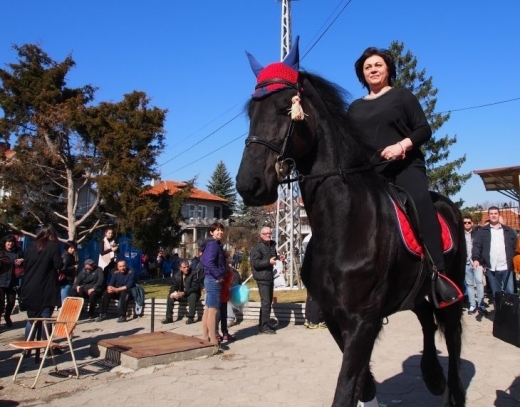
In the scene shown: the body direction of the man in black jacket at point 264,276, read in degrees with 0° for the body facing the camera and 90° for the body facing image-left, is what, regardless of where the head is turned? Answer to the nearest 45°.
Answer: approximately 315°

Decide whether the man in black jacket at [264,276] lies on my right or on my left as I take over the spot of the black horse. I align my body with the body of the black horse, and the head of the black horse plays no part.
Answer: on my right

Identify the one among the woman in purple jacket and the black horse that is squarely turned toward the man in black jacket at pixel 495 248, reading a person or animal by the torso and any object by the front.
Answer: the woman in purple jacket

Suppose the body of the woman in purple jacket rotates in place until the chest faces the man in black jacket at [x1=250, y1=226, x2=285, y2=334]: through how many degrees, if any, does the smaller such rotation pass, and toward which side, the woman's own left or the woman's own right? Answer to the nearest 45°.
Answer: approximately 45° to the woman's own left

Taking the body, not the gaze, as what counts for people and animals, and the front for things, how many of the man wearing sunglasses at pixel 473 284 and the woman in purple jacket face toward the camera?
1

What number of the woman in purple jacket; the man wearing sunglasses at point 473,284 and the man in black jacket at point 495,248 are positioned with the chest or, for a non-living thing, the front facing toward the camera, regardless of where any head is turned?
2

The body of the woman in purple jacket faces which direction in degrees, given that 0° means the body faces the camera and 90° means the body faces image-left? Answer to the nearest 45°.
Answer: approximately 270°

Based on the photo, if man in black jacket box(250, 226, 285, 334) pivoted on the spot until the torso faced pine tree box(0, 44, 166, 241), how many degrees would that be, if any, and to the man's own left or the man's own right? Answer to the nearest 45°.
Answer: approximately 180°

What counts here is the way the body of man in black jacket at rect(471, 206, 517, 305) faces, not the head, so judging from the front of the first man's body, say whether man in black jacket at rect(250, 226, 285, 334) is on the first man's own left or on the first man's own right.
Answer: on the first man's own right

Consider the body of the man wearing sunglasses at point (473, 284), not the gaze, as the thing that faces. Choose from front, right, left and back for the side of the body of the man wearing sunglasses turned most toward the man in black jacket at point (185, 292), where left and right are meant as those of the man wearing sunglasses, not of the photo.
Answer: right
